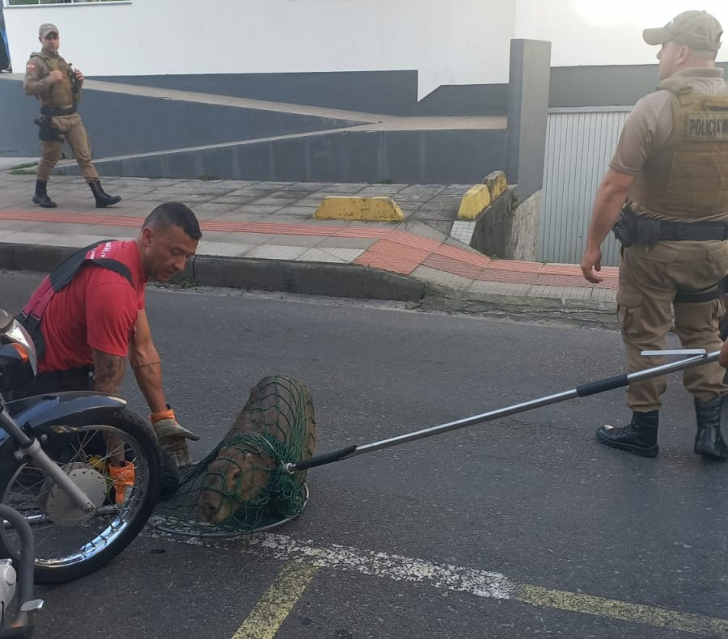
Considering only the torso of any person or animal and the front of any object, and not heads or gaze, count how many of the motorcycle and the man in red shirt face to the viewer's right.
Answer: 2

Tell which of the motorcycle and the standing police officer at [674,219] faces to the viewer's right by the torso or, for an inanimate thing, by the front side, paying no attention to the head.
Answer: the motorcycle

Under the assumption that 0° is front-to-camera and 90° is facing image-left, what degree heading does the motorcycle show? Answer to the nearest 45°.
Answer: approximately 270°

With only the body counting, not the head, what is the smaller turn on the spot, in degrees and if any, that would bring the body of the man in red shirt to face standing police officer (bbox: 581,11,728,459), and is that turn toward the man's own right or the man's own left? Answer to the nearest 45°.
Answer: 0° — they already face them

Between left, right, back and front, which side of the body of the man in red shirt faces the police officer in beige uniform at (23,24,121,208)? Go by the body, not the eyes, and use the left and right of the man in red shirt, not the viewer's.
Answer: left

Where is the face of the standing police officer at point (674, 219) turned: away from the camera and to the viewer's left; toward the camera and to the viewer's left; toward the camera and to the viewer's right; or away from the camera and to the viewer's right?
away from the camera and to the viewer's left

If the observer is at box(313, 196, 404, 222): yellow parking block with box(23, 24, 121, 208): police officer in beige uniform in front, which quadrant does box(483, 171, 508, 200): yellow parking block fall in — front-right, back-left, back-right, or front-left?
back-right

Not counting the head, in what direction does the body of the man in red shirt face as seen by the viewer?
to the viewer's right

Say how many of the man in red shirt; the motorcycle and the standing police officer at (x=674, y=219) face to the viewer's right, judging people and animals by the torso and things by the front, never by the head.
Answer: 2

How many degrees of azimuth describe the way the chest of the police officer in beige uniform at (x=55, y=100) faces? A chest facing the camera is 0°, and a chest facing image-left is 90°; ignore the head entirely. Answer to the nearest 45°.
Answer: approximately 315°

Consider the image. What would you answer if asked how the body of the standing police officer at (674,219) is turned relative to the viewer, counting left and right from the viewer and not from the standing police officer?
facing away from the viewer and to the left of the viewer
